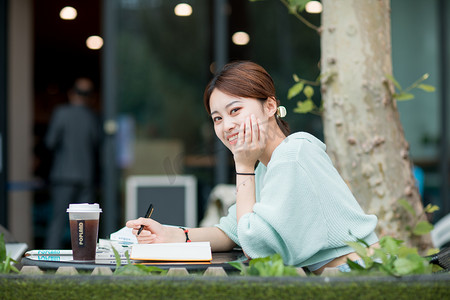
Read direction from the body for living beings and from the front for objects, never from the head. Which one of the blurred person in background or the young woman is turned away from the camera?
the blurred person in background

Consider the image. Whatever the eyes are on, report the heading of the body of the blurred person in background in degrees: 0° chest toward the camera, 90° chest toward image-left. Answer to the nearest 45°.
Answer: approximately 180°

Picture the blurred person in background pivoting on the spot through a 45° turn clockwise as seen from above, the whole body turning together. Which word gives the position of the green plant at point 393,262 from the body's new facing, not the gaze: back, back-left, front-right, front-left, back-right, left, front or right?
back-right

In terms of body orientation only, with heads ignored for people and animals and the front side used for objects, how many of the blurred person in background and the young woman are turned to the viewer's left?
1

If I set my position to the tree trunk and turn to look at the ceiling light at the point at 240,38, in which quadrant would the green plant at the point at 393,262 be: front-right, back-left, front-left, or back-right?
back-left

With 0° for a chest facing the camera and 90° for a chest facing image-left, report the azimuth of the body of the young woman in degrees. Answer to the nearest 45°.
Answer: approximately 90°

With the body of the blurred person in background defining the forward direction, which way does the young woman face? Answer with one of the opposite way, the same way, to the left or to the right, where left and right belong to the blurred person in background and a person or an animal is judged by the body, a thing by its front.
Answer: to the left
